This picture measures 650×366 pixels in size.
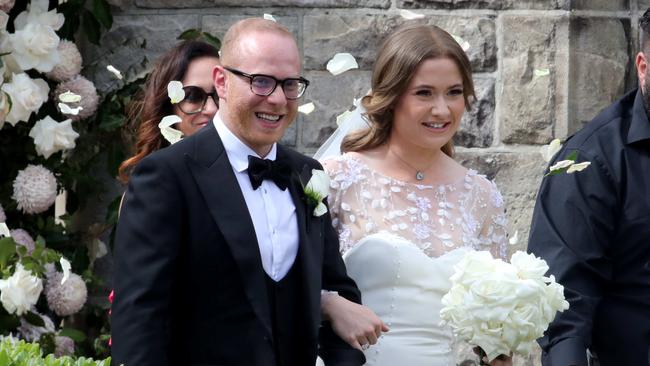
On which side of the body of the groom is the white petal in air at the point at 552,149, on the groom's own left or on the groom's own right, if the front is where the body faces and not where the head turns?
on the groom's own left

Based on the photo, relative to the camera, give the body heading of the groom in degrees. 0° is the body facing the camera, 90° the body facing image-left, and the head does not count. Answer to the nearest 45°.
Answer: approximately 315°

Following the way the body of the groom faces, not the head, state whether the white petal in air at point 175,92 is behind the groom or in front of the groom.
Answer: behind

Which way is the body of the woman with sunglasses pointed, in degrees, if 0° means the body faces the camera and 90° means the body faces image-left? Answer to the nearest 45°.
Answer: approximately 315°
